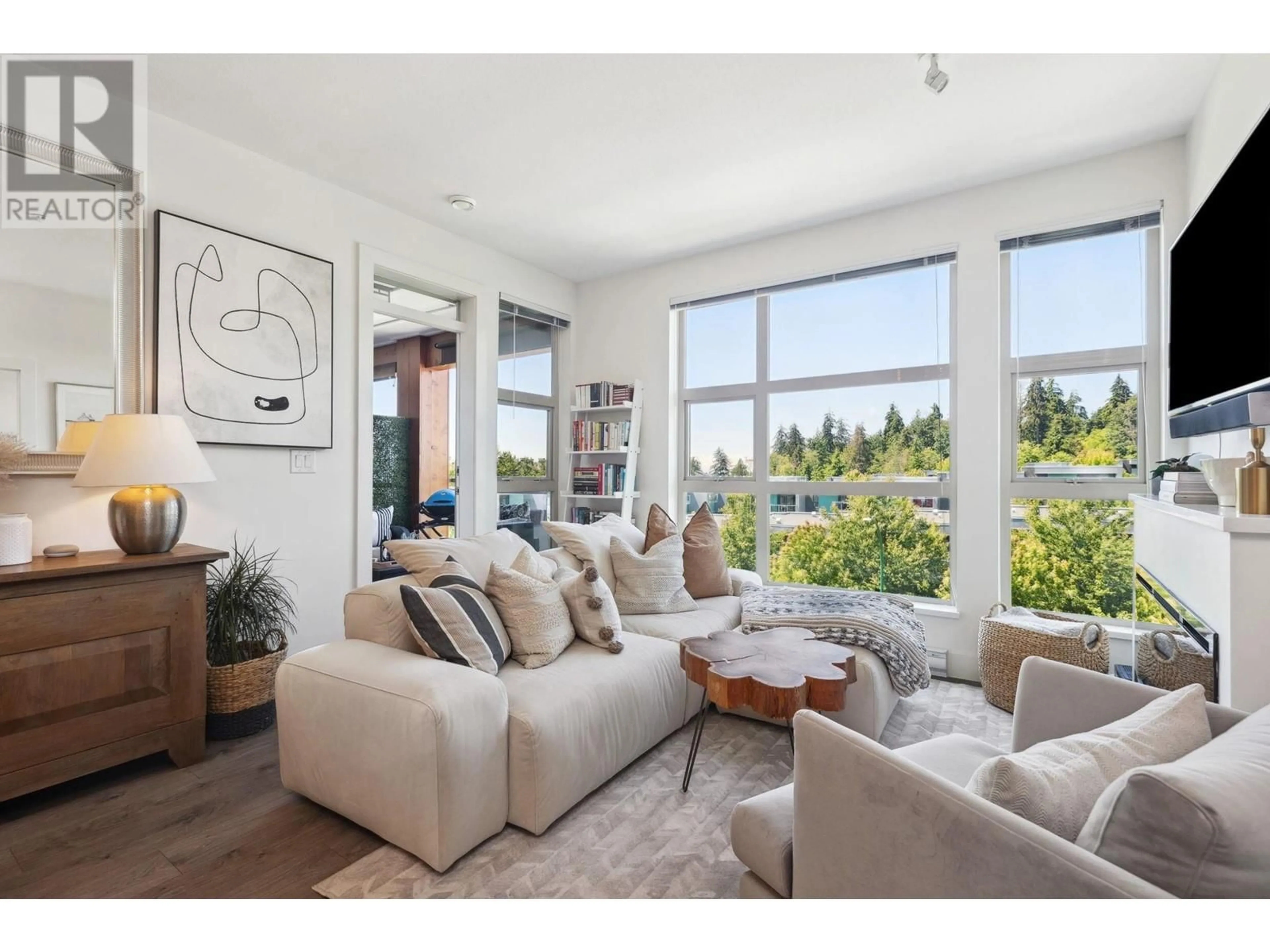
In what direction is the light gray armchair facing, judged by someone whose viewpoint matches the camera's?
facing away from the viewer and to the left of the viewer

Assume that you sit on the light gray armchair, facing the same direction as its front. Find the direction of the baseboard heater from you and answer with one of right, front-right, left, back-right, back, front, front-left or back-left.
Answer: front-right

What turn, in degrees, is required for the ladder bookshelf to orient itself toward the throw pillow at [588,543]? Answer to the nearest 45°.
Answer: approximately 45° to its left

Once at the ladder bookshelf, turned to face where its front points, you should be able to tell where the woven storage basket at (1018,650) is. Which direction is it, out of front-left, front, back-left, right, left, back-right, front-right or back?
left

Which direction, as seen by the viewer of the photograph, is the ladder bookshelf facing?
facing the viewer and to the left of the viewer

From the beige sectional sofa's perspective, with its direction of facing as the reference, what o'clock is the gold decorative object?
The gold decorative object is roughly at 11 o'clock from the beige sectional sofa.

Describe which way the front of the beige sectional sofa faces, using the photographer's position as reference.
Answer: facing the viewer and to the right of the viewer

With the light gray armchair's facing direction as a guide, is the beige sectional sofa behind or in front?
in front

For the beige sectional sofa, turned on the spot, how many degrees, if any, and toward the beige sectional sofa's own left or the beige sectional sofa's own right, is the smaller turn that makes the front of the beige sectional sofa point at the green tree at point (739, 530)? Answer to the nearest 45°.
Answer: approximately 90° to the beige sectional sofa's own left

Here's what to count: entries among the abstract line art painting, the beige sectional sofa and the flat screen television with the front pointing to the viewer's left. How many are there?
1

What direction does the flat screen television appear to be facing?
to the viewer's left

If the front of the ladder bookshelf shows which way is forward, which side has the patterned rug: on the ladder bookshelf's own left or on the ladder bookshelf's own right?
on the ladder bookshelf's own left

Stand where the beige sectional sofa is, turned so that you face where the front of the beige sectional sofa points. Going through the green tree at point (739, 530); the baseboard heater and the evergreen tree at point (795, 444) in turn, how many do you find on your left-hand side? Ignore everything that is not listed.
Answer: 3

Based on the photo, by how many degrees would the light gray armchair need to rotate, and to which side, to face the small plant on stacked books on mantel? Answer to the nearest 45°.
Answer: approximately 45° to its right

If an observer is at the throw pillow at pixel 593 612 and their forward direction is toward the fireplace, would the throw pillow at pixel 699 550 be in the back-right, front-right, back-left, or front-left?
front-left

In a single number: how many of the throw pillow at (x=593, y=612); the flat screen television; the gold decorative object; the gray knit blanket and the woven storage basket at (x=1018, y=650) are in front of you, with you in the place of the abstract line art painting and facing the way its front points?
5
